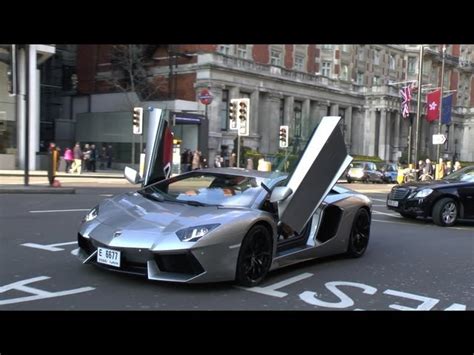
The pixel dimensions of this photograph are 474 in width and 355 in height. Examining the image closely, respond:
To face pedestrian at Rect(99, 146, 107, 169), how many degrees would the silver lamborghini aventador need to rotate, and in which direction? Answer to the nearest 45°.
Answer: approximately 135° to its right

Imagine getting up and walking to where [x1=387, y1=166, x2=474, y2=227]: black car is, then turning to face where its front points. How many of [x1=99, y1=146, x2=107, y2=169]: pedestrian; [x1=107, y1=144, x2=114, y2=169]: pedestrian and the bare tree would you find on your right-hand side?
3

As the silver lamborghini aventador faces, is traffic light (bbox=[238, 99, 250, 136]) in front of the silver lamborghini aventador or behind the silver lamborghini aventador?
behind

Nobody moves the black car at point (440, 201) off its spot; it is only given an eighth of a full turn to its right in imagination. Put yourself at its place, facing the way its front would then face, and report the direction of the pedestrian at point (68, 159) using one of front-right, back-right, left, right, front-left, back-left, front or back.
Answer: front-right

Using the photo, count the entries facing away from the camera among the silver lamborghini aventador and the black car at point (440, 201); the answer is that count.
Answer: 0

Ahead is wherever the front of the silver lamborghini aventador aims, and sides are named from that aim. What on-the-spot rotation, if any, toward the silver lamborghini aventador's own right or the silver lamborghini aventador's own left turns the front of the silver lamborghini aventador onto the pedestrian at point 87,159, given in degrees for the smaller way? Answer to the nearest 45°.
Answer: approximately 135° to the silver lamborghini aventador's own right

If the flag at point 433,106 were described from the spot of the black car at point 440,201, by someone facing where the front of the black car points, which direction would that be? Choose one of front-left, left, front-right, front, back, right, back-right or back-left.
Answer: back-right

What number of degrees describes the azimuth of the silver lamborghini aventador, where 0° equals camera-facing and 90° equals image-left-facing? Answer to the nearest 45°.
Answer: approximately 45°

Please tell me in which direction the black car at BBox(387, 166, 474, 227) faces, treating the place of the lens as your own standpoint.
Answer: facing the viewer and to the left of the viewer

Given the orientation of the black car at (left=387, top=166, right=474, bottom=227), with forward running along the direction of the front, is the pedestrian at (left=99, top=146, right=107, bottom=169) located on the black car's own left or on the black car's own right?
on the black car's own right
